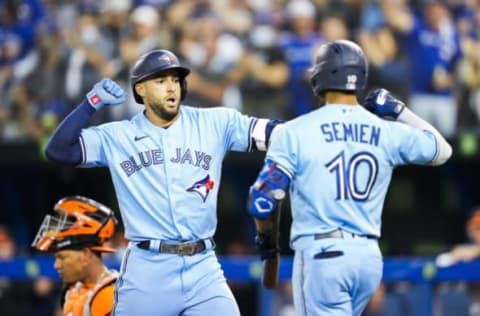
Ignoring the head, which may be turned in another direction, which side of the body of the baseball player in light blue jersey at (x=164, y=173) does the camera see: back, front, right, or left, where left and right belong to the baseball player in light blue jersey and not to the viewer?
front

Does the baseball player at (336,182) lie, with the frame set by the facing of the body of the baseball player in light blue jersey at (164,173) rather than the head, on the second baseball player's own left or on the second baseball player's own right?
on the second baseball player's own left

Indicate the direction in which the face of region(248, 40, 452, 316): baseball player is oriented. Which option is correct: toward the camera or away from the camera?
away from the camera

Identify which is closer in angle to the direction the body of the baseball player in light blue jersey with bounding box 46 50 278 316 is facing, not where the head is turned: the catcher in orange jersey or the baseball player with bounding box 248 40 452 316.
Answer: the baseball player

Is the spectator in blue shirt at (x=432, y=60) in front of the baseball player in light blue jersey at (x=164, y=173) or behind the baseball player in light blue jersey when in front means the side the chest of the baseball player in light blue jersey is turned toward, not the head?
behind

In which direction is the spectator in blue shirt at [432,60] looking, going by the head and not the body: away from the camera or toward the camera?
toward the camera

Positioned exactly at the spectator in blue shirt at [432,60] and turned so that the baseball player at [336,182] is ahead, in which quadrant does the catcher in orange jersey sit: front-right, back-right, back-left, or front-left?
front-right

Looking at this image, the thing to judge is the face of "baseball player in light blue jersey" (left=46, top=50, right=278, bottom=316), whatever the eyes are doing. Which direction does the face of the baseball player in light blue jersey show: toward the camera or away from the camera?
toward the camera
